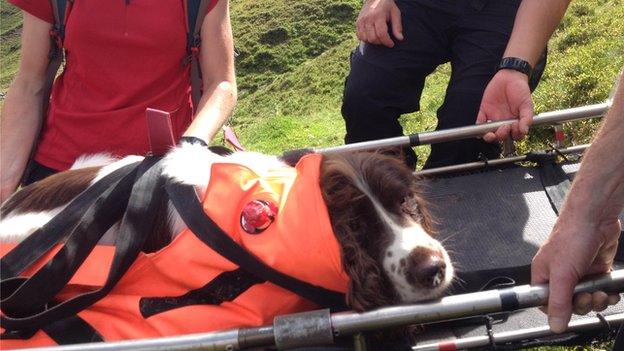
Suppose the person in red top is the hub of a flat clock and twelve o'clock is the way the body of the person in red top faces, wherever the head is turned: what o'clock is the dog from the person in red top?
The dog is roughly at 11 o'clock from the person in red top.

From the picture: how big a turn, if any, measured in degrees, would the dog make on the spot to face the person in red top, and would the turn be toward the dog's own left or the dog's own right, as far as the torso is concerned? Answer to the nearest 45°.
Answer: approximately 180°

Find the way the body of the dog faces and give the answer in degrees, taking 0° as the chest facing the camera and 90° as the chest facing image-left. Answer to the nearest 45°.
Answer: approximately 315°
